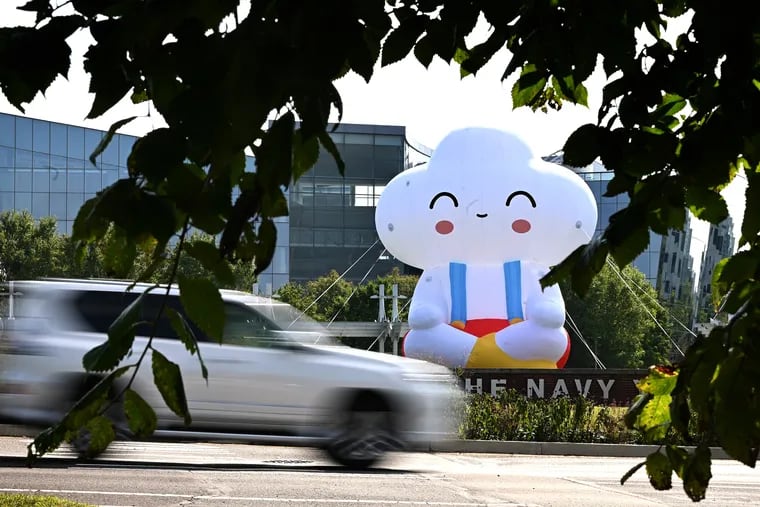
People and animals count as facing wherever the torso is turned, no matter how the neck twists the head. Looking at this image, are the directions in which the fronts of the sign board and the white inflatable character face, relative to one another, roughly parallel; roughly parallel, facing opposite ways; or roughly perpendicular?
roughly parallel

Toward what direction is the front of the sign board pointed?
toward the camera

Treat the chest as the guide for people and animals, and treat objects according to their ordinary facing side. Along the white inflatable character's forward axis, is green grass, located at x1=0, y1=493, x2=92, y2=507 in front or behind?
in front

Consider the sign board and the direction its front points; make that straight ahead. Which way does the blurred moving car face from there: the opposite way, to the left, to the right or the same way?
to the left

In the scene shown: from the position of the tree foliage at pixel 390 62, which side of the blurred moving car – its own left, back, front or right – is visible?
right

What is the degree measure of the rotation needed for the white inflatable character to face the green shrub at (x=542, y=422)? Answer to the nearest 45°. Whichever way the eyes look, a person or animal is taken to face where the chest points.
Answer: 0° — it already faces it

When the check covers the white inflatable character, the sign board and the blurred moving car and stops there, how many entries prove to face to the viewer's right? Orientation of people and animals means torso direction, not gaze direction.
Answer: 1

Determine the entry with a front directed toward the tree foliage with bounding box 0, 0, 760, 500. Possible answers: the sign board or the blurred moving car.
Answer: the sign board

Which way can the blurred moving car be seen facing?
to the viewer's right

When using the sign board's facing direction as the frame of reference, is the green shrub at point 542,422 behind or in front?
in front

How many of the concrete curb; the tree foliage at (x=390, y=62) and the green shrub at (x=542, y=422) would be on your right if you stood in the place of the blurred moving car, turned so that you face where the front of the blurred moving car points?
1

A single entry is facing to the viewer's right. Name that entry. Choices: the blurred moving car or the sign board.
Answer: the blurred moving car

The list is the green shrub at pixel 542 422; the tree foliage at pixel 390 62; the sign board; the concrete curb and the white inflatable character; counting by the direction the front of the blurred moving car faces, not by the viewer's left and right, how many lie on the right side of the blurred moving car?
1

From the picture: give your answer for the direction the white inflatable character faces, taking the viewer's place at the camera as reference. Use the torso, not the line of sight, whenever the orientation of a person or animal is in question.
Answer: facing the viewer

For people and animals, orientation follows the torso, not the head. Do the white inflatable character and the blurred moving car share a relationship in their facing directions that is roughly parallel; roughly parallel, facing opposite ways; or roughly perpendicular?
roughly perpendicular

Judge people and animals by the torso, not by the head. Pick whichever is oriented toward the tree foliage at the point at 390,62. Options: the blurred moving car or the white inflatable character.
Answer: the white inflatable character
